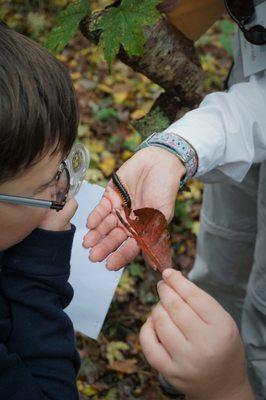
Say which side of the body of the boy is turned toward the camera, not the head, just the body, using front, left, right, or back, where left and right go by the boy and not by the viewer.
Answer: right

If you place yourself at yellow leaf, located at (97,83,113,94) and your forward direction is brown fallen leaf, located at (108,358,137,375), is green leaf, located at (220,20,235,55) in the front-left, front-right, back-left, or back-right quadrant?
back-left

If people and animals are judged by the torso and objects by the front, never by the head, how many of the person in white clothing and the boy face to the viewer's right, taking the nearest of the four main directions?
1

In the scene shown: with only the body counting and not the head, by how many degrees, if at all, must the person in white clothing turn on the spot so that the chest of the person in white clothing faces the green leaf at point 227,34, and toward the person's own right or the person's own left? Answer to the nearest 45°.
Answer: approximately 135° to the person's own right

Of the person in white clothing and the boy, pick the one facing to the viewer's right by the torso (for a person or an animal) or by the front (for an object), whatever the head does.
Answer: the boy

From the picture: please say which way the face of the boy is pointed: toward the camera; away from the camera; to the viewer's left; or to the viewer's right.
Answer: to the viewer's right

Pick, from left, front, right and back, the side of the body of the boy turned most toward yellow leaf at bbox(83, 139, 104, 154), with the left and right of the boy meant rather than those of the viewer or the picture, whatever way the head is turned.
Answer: left

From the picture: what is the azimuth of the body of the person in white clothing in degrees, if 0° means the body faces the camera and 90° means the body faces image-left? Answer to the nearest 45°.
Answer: approximately 45°

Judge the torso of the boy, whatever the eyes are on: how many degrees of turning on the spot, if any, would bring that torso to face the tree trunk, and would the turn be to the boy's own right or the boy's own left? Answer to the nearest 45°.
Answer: approximately 45° to the boy's own left
